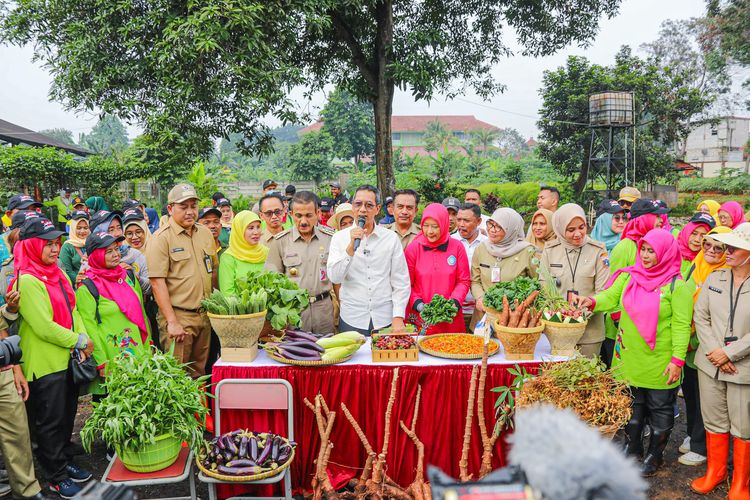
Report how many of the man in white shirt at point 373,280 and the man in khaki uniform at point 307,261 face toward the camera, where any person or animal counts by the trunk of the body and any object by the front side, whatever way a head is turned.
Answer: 2

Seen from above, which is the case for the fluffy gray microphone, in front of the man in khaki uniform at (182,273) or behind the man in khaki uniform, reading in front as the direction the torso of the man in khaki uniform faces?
in front

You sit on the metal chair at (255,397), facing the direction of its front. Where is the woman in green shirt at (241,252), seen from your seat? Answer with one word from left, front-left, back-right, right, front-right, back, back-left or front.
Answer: back

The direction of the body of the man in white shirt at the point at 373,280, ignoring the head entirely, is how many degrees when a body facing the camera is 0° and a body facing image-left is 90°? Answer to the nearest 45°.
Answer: approximately 0°

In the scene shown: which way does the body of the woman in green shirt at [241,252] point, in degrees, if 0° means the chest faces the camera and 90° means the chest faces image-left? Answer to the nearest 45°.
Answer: approximately 315°

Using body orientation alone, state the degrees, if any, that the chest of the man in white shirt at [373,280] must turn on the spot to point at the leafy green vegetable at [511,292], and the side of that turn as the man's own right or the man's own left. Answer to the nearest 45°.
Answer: approximately 45° to the man's own left

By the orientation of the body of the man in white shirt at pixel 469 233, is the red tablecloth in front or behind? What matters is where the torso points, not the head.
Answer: in front

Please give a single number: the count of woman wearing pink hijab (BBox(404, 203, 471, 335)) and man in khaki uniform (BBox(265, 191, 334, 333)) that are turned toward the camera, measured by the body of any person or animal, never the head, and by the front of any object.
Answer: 2

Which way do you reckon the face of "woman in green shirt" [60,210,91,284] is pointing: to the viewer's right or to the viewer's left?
to the viewer's right

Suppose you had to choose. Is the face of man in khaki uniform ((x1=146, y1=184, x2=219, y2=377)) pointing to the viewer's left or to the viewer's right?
to the viewer's right

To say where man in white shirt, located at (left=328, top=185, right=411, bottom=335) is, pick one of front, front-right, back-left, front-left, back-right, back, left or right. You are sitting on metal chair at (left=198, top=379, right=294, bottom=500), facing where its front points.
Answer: back-left
